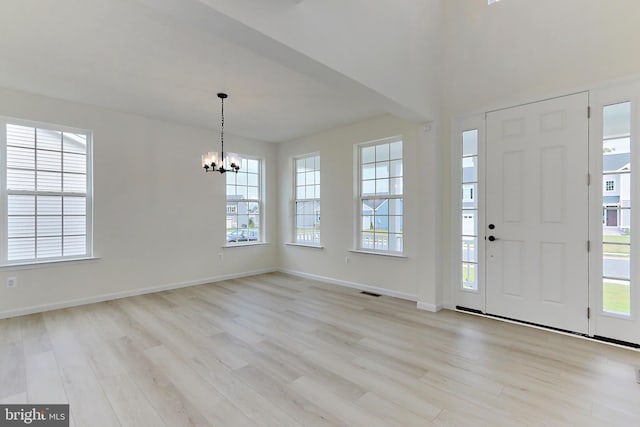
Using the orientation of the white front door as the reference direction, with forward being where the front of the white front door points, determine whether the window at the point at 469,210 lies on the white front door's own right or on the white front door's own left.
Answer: on the white front door's own right

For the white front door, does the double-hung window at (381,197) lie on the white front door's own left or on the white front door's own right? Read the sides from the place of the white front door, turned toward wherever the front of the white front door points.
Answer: on the white front door's own right

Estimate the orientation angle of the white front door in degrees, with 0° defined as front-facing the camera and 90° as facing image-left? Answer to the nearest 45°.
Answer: approximately 45°

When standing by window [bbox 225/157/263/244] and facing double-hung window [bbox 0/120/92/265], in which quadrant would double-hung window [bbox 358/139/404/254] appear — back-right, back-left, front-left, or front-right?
back-left

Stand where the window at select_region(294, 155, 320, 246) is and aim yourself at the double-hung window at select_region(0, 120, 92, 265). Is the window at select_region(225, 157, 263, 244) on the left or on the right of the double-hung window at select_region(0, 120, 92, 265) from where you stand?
right
